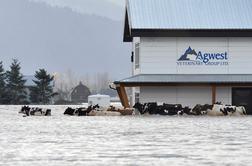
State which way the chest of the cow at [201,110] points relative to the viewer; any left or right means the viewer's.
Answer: facing to the left of the viewer

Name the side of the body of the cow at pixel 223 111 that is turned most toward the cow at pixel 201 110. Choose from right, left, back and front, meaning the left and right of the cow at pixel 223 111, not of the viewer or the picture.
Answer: front

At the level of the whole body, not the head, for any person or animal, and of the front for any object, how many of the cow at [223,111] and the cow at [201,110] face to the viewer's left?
2

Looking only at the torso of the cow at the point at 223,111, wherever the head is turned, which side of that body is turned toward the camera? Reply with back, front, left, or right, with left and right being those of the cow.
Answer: left

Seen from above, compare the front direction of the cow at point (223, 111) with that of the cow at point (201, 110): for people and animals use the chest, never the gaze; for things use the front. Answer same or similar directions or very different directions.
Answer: same or similar directions
